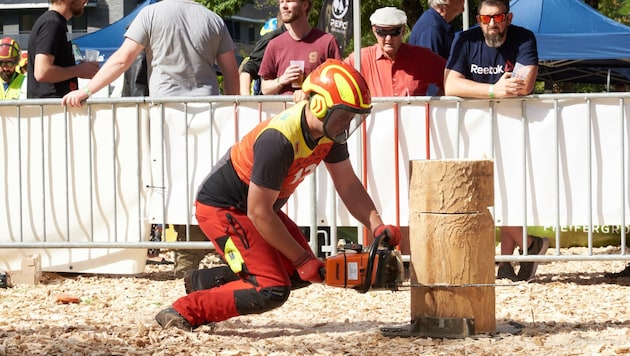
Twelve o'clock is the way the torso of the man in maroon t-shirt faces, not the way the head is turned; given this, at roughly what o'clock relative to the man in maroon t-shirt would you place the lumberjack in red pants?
The lumberjack in red pants is roughly at 12 o'clock from the man in maroon t-shirt.

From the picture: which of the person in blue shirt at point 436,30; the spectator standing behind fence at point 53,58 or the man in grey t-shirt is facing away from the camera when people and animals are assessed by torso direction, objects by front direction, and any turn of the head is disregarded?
the man in grey t-shirt

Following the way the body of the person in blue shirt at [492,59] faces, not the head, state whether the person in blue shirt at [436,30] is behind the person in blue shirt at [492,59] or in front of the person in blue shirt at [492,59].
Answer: behind

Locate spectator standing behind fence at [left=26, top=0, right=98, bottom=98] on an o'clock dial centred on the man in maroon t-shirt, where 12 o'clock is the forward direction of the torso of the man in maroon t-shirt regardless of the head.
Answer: The spectator standing behind fence is roughly at 3 o'clock from the man in maroon t-shirt.

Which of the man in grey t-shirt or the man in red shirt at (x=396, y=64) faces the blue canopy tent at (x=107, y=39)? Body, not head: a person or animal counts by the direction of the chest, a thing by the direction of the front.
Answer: the man in grey t-shirt

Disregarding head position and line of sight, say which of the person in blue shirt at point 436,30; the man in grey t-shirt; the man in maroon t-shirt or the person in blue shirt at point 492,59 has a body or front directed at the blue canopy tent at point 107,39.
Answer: the man in grey t-shirt

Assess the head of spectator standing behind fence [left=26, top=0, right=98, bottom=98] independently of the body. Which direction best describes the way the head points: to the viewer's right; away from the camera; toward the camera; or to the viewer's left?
to the viewer's right

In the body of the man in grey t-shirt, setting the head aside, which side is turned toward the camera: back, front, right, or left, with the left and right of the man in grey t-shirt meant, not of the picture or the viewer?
back

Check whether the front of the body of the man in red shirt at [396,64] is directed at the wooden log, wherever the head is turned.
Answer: yes

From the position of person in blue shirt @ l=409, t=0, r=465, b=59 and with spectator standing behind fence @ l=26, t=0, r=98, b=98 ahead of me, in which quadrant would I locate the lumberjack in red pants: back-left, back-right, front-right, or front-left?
front-left

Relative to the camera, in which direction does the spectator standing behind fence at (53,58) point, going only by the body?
to the viewer's right

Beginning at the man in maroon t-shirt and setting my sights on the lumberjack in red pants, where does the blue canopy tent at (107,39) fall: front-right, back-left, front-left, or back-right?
back-right

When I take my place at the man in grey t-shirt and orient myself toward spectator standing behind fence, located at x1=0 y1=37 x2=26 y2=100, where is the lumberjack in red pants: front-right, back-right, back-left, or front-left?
back-left

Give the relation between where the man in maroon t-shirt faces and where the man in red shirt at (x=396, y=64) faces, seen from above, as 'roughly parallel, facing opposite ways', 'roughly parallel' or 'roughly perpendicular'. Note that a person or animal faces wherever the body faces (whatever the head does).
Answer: roughly parallel

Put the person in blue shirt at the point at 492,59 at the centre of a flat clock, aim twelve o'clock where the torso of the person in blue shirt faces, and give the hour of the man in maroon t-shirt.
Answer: The man in maroon t-shirt is roughly at 3 o'clock from the person in blue shirt.

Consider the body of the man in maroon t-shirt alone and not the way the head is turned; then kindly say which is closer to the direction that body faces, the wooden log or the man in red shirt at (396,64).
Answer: the wooden log

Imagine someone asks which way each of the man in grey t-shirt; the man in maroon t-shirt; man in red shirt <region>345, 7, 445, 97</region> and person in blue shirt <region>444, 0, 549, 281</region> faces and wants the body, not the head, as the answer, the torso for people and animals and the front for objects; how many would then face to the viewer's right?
0

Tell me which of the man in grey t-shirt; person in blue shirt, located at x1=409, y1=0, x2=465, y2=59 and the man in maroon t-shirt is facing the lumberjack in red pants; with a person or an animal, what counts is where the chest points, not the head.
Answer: the man in maroon t-shirt
